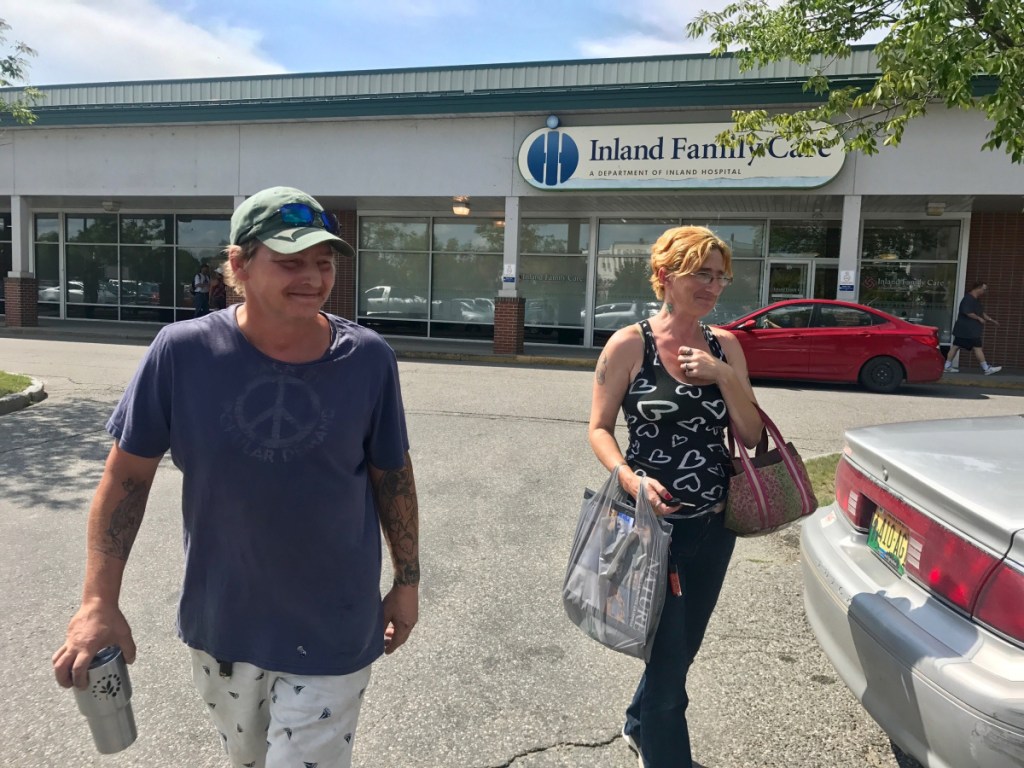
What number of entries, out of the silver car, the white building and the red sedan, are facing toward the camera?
1

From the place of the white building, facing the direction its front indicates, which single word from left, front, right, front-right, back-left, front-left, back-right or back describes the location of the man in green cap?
front

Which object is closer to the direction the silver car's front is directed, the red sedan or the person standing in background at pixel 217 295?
the red sedan

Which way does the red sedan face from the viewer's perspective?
to the viewer's left

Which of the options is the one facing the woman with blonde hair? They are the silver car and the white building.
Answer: the white building

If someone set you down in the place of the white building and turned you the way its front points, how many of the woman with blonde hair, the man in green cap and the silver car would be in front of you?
3

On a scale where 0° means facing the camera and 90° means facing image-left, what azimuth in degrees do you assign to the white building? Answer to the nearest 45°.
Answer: approximately 0°

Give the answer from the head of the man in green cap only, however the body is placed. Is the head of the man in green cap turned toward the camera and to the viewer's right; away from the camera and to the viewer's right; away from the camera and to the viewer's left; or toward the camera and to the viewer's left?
toward the camera and to the viewer's right

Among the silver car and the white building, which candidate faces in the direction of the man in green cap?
the white building

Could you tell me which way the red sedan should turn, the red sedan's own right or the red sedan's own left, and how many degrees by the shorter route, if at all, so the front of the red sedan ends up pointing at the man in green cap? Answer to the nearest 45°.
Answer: approximately 90° to the red sedan's own left

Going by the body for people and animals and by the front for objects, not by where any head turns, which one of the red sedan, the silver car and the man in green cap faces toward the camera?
the man in green cap

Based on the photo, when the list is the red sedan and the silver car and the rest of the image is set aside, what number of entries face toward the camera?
0
